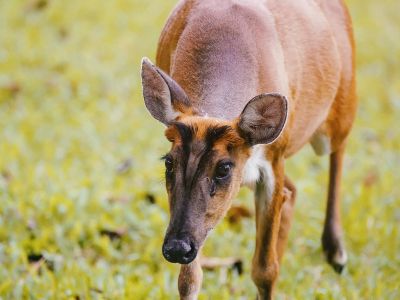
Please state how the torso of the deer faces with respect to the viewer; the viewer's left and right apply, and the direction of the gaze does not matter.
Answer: facing the viewer and to the left of the viewer
